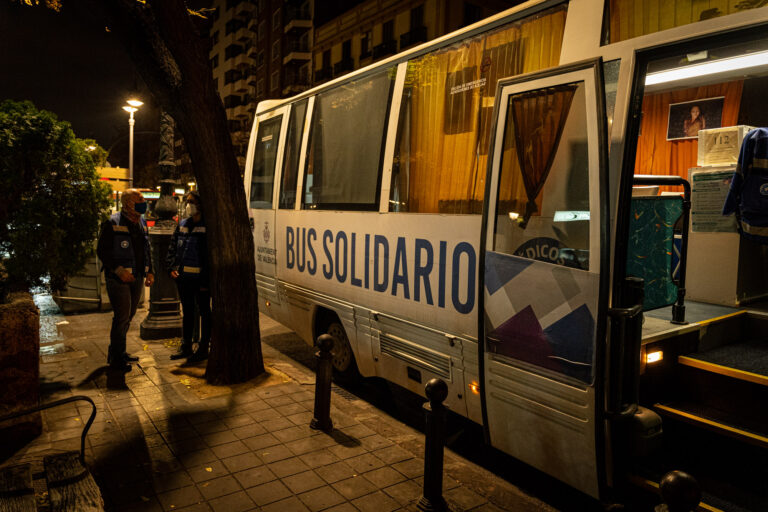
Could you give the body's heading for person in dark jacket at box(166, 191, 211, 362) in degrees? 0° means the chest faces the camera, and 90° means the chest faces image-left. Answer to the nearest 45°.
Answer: approximately 45°

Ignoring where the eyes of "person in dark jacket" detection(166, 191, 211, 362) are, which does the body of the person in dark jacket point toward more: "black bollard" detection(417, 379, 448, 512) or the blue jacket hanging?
the black bollard

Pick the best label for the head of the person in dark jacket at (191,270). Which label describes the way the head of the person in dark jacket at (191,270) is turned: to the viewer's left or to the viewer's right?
to the viewer's left

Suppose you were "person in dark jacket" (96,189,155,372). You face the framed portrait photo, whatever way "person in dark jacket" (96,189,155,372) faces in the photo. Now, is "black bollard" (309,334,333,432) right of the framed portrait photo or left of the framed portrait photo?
right

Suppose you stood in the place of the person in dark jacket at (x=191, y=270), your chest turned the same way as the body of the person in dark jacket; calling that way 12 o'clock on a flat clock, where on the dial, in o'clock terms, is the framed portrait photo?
The framed portrait photo is roughly at 8 o'clock from the person in dark jacket.

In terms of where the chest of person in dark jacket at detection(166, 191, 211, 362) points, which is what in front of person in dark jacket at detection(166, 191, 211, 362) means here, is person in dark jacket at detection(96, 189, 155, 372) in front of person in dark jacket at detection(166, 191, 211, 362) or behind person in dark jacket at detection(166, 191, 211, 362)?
in front

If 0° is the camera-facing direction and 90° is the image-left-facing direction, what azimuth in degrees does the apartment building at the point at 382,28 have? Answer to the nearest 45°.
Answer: approximately 45°

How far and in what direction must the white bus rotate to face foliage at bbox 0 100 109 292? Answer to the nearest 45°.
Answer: approximately 135° to its right

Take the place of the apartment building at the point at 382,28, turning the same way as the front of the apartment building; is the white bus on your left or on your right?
on your left

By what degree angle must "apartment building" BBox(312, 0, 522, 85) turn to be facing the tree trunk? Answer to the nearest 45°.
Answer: approximately 45° to its left

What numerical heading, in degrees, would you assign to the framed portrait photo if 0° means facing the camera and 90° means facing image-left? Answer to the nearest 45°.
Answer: approximately 45°

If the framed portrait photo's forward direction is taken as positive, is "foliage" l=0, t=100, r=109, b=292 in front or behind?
in front
